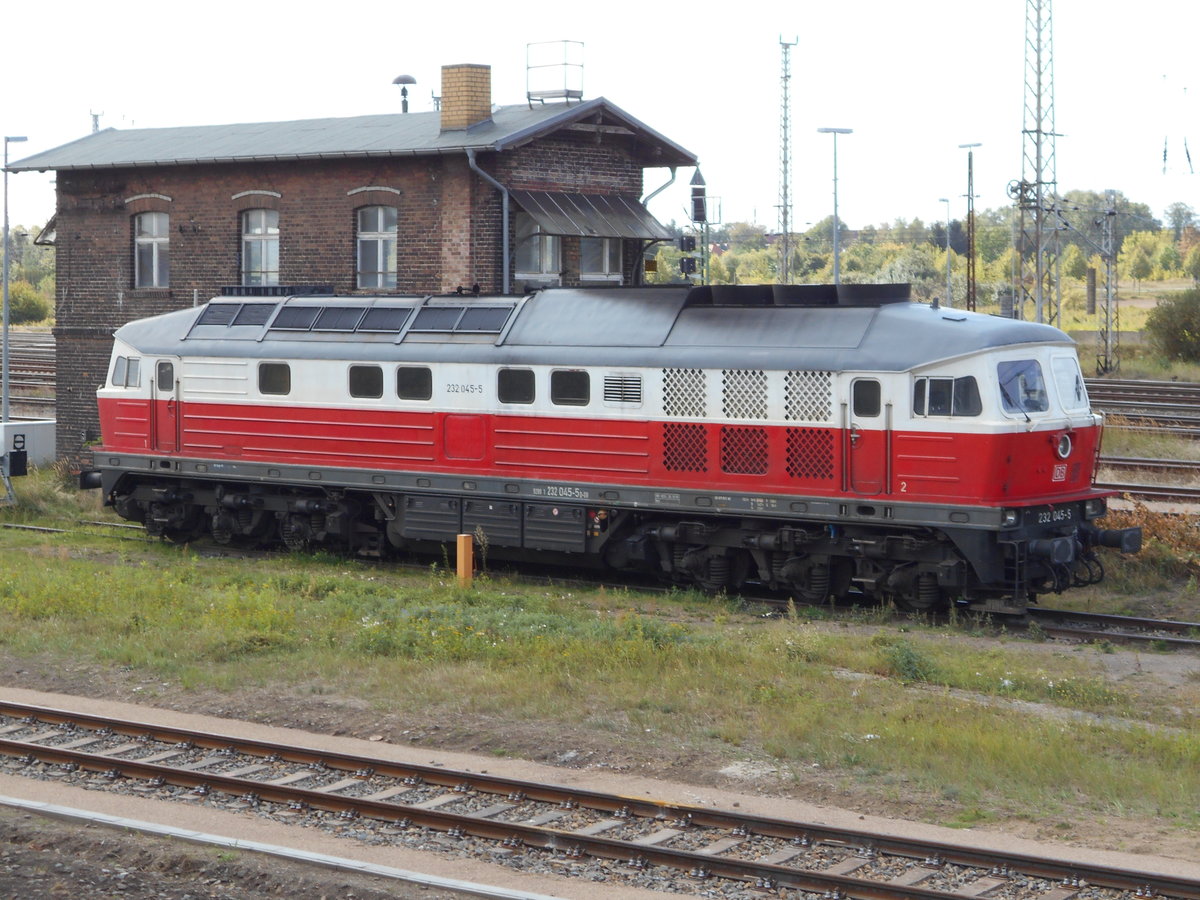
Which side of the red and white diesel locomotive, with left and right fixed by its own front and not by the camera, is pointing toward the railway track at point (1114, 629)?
front

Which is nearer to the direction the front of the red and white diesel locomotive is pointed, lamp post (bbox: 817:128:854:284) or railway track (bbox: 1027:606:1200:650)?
the railway track

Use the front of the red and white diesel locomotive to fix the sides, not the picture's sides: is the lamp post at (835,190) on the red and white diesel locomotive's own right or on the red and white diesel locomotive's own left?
on the red and white diesel locomotive's own left

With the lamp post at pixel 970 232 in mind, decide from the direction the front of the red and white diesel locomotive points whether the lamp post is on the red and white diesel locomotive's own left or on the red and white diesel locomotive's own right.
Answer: on the red and white diesel locomotive's own left

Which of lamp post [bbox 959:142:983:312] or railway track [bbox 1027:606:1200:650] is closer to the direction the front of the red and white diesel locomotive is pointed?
the railway track

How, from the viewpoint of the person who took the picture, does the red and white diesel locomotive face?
facing the viewer and to the right of the viewer
